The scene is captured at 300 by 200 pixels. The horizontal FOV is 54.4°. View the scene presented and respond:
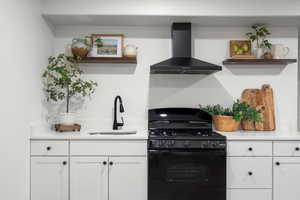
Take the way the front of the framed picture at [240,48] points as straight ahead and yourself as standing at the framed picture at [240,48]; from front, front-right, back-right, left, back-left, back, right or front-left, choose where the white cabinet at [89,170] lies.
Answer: front-right

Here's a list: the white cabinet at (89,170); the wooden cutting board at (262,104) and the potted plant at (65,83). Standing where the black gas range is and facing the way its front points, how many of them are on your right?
2

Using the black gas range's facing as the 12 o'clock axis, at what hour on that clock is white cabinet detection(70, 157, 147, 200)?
The white cabinet is roughly at 3 o'clock from the black gas range.

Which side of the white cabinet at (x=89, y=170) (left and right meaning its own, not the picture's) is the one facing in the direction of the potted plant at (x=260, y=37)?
left
